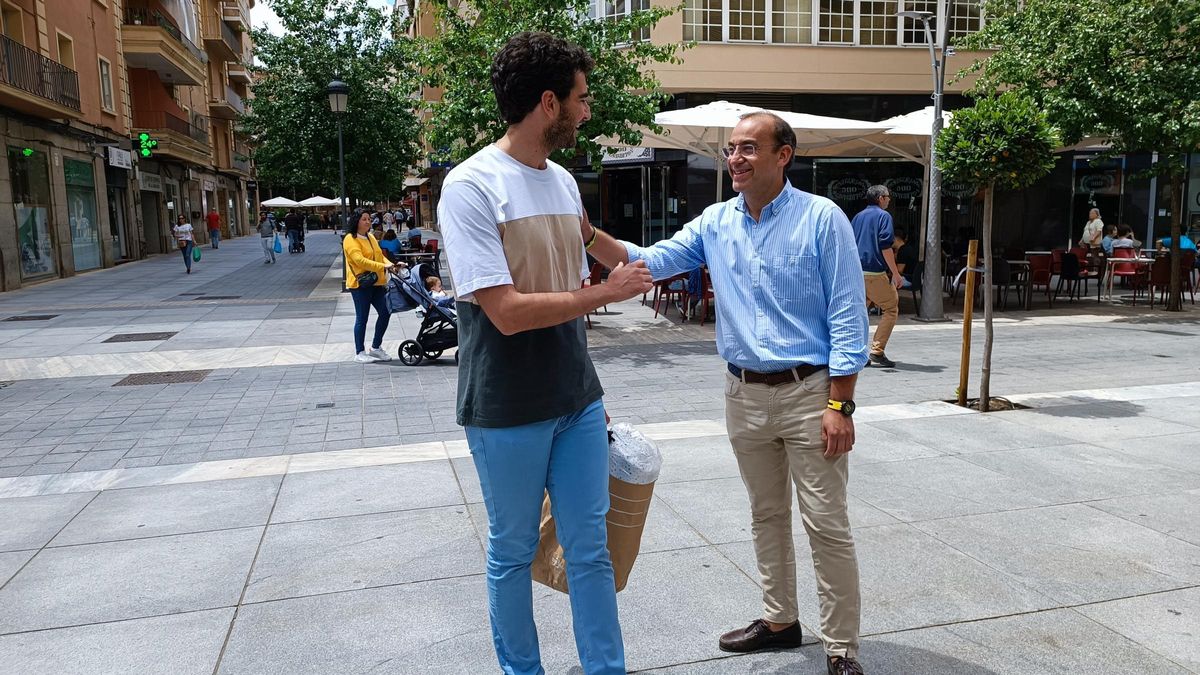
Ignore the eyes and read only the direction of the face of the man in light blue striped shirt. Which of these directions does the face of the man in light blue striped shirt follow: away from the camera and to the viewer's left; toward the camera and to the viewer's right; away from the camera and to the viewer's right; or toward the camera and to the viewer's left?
toward the camera and to the viewer's left

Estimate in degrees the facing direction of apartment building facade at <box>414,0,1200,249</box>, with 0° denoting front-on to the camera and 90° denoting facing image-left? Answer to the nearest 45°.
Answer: approximately 0°

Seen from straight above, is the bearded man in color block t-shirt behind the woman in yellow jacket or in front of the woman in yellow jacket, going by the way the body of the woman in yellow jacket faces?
in front

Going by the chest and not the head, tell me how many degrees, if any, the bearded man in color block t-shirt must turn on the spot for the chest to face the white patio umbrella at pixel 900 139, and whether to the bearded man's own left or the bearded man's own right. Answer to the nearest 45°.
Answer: approximately 90° to the bearded man's own left

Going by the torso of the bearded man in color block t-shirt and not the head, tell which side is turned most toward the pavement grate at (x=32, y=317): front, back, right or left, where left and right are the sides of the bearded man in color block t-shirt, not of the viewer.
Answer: back

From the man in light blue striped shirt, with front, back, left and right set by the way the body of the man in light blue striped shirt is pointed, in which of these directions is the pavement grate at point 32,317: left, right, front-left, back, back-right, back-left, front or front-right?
right

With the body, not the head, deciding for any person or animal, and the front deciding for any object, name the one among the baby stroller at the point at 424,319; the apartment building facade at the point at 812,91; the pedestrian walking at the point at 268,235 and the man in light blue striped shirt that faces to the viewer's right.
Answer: the baby stroller

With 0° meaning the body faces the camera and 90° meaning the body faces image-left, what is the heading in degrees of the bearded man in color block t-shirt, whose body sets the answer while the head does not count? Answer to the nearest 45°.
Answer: approximately 315°

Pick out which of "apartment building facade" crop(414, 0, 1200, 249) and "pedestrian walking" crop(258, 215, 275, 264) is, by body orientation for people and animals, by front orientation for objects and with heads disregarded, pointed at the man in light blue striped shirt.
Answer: the apartment building facade

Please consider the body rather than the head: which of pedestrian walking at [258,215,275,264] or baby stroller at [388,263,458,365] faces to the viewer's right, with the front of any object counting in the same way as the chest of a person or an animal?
the baby stroller

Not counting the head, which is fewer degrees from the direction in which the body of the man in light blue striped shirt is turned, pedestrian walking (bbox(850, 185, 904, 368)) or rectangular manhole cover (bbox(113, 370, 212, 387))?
the rectangular manhole cover

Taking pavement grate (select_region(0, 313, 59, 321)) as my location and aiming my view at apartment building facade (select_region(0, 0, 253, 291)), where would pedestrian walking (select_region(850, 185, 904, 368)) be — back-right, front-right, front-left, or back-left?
back-right

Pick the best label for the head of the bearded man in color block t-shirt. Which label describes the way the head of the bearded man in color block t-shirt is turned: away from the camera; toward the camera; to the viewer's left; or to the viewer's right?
to the viewer's right

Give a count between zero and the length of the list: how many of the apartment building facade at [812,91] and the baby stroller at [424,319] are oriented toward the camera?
1

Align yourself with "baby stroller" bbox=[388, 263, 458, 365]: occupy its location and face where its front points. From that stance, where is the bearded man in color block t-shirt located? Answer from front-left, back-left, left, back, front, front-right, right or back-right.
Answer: right

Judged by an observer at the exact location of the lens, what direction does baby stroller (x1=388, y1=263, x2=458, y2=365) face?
facing to the right of the viewer

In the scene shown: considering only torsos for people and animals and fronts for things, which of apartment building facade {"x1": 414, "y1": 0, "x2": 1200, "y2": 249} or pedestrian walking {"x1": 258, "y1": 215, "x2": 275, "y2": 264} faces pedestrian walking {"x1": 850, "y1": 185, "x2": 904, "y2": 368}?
the apartment building facade
